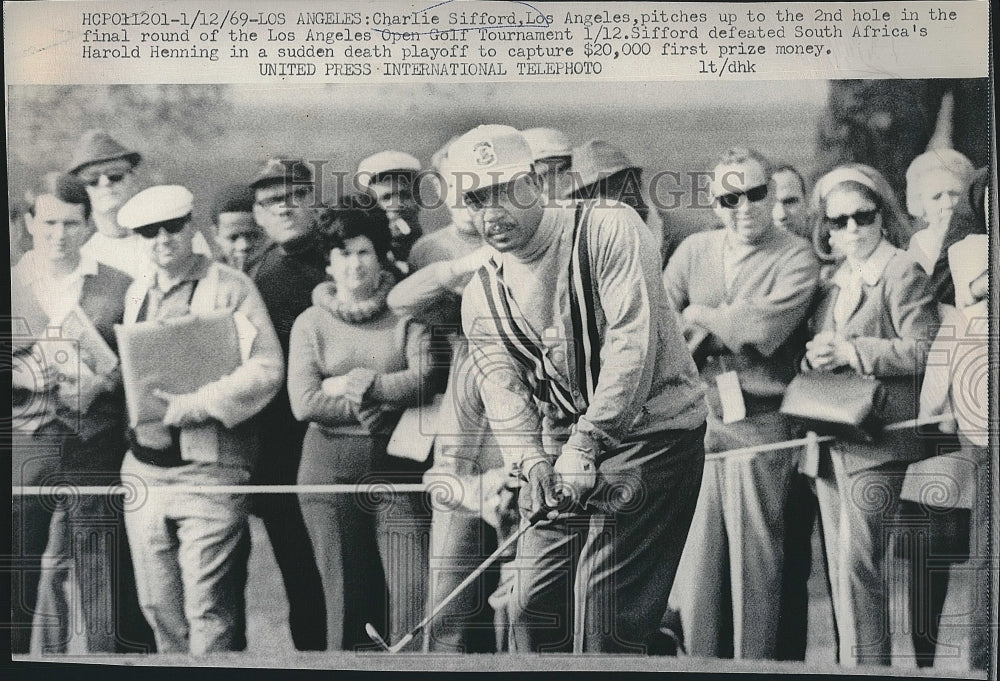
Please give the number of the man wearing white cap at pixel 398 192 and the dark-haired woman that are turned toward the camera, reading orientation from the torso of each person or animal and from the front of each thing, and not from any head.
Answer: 2

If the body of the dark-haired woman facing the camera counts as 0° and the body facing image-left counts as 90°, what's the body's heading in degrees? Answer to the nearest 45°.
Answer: approximately 0°
